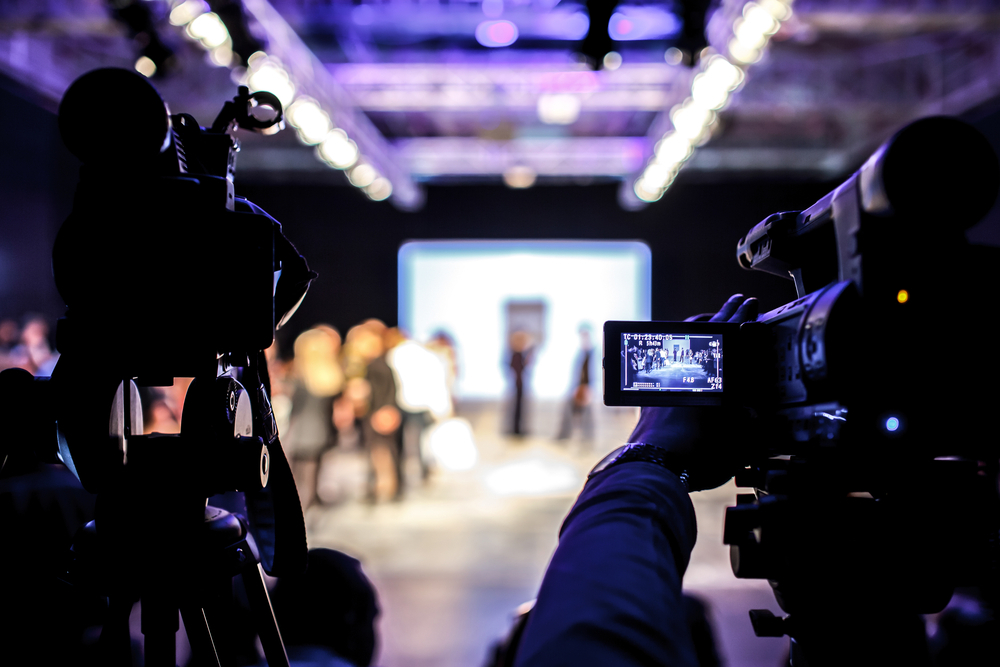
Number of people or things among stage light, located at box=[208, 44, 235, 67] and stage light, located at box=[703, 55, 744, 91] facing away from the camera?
0

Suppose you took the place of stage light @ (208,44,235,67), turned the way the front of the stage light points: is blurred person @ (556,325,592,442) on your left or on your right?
on your left

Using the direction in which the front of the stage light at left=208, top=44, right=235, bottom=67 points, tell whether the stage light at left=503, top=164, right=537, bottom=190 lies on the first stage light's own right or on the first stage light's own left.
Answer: on the first stage light's own left

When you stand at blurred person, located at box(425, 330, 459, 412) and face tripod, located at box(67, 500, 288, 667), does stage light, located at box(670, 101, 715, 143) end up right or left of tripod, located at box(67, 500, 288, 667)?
left

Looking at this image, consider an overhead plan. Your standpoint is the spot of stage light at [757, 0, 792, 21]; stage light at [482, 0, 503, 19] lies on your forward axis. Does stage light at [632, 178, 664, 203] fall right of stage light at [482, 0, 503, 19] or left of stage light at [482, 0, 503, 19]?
right

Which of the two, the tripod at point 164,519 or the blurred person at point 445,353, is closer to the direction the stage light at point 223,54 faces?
the tripod

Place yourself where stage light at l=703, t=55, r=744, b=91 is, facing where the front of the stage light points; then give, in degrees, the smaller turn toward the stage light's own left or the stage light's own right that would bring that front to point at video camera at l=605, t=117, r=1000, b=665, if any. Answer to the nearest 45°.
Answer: approximately 45° to the stage light's own left

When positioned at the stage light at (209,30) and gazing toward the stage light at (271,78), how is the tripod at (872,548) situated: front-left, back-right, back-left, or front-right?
back-right
